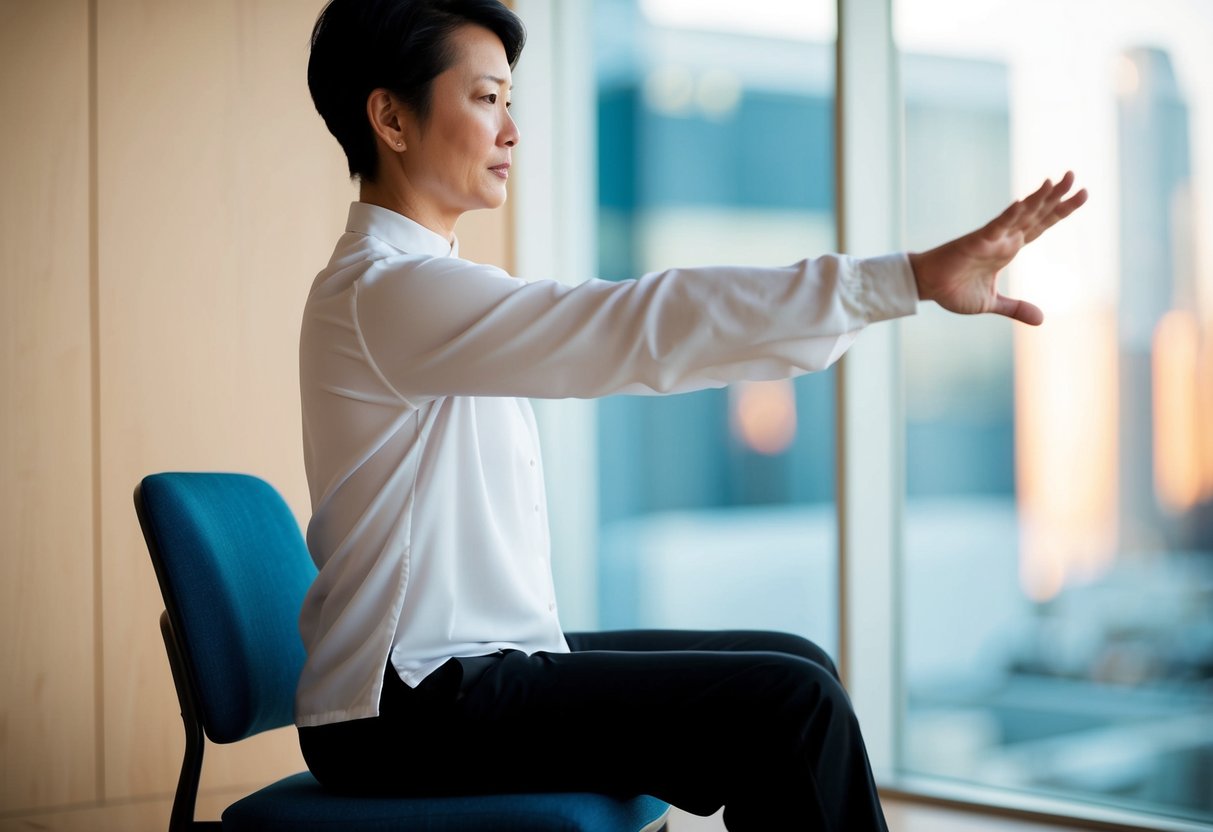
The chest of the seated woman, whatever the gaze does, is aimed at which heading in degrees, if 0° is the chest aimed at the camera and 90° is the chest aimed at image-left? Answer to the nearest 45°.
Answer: approximately 270°

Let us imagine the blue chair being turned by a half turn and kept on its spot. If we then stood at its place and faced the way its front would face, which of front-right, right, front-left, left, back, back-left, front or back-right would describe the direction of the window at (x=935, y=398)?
back-right

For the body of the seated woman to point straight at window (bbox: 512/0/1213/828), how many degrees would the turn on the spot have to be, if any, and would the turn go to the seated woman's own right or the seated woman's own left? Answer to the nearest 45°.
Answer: approximately 45° to the seated woman's own left

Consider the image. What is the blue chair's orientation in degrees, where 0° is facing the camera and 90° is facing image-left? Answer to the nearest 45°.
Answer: approximately 270°

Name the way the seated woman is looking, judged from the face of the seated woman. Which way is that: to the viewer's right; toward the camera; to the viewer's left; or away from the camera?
to the viewer's right
